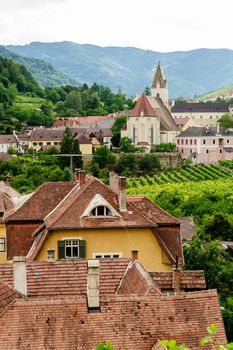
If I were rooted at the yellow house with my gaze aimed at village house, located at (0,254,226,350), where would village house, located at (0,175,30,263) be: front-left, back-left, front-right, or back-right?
back-right

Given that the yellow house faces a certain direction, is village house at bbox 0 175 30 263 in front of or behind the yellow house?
behind

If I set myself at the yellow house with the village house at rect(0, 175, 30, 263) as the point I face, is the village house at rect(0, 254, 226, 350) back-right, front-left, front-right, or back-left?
back-left

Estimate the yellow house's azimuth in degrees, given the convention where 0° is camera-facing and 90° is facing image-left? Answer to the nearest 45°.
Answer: approximately 0°

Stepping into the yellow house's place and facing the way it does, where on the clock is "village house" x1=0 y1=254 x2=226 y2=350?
The village house is roughly at 12 o'clock from the yellow house.
